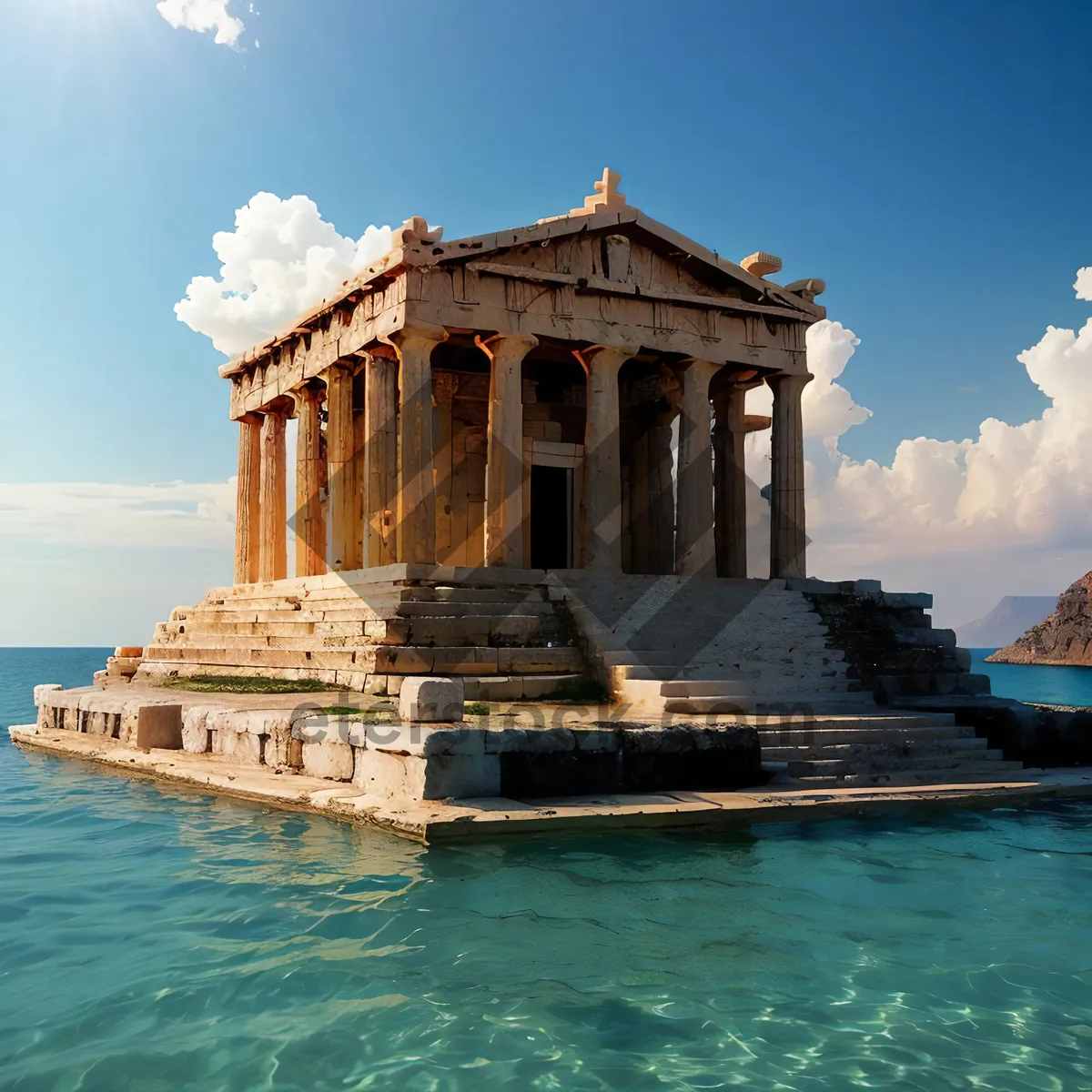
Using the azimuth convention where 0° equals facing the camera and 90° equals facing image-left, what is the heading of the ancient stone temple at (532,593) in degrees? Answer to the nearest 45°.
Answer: approximately 315°
